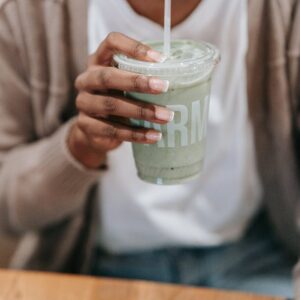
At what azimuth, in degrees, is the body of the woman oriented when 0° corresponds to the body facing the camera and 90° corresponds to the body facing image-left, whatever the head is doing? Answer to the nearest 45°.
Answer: approximately 0°
